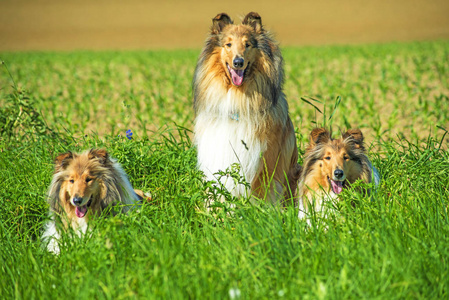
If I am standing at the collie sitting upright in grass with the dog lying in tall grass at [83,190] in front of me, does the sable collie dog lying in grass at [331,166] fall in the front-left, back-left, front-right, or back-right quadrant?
back-left

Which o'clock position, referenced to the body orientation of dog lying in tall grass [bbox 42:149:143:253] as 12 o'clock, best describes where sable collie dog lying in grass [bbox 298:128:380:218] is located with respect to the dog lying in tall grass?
The sable collie dog lying in grass is roughly at 8 o'clock from the dog lying in tall grass.

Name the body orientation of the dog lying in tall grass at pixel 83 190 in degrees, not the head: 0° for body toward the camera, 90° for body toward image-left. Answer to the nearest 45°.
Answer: approximately 45°

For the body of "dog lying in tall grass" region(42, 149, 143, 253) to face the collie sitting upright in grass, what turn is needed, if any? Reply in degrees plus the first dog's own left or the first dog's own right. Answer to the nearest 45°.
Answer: approximately 135° to the first dog's own left

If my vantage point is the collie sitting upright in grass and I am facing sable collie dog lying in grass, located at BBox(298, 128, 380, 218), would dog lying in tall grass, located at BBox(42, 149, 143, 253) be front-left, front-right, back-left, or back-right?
back-right
